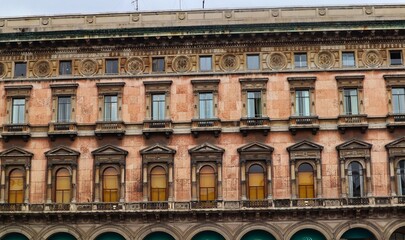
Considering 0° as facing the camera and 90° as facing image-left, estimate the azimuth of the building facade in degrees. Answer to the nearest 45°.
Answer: approximately 0°
